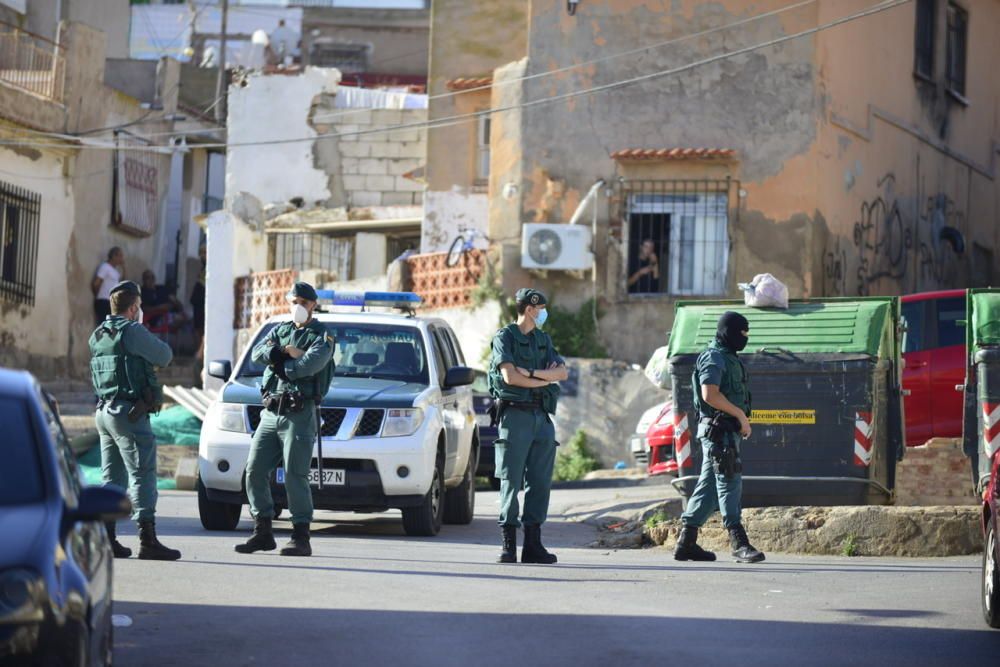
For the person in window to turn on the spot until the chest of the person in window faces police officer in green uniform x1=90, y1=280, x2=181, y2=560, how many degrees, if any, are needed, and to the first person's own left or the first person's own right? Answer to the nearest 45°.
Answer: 0° — they already face them

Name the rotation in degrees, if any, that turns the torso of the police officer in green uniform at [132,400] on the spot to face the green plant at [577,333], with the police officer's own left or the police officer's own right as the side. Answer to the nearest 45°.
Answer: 0° — they already face it

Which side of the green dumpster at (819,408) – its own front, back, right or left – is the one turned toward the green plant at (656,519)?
right

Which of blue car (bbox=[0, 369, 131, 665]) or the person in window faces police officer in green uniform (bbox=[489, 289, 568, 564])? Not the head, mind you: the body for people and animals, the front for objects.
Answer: the person in window

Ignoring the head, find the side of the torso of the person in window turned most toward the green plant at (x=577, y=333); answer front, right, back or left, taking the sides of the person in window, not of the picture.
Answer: right

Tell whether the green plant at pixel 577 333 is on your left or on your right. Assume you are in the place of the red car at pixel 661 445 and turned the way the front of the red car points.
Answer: on your right

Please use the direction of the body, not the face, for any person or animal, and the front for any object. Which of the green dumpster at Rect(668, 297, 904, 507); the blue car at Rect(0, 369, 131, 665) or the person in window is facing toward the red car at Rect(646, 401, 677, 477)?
the person in window

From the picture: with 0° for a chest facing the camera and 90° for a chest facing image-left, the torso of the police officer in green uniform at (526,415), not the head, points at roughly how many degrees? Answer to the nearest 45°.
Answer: approximately 315°

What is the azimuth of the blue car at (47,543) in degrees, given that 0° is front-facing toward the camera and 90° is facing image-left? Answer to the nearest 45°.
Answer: approximately 0°
